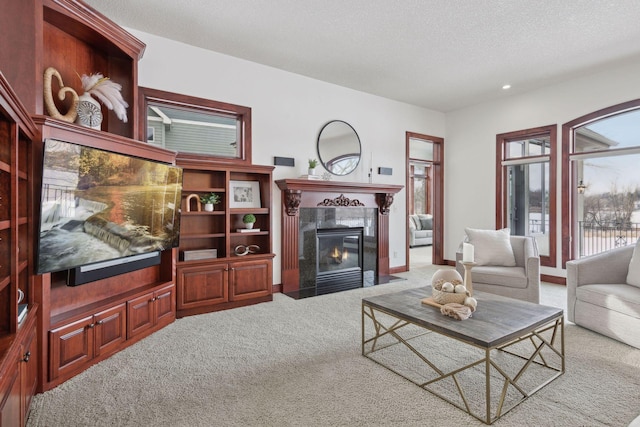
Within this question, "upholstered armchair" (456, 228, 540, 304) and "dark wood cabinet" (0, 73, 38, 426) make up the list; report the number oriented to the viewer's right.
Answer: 1

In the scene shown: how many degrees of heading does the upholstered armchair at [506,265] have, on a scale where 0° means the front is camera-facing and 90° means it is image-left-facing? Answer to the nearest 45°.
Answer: approximately 45°

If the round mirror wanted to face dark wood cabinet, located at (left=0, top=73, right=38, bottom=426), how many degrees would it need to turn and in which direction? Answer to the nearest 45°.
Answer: approximately 90° to its right

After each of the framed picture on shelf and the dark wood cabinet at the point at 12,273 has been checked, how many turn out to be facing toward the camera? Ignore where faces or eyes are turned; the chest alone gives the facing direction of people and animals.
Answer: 1

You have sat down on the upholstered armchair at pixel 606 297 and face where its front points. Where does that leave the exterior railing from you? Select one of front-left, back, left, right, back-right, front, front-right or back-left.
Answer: back-right

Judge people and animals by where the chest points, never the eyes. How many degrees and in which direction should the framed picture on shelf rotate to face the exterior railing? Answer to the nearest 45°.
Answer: approximately 90° to its left

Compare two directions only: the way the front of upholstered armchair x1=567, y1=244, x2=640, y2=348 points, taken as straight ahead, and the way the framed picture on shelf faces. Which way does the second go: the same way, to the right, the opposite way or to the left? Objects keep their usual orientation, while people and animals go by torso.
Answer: to the left

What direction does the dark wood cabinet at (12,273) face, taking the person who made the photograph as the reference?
facing to the right of the viewer
